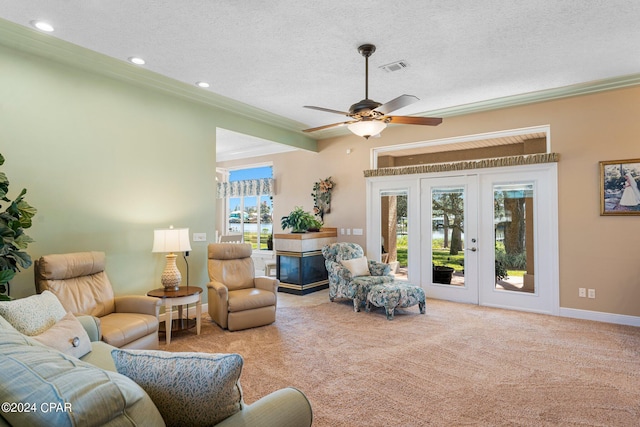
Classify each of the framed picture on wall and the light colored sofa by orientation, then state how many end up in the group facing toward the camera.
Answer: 1

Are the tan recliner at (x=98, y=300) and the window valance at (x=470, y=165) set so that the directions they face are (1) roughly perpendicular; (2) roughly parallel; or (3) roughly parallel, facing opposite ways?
roughly perpendicular

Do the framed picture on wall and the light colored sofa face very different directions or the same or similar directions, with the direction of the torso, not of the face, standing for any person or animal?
very different directions

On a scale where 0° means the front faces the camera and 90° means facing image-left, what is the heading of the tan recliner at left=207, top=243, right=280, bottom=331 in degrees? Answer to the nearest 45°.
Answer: approximately 315°

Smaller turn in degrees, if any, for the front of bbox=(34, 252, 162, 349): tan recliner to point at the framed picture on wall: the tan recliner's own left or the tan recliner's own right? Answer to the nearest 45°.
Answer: approximately 45° to the tan recliner's own left

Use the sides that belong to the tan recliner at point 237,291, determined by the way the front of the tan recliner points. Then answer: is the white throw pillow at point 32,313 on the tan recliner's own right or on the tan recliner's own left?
on the tan recliner's own right

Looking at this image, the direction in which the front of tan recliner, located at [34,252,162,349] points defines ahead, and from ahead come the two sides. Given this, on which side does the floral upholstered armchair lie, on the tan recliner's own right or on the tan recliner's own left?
on the tan recliner's own left

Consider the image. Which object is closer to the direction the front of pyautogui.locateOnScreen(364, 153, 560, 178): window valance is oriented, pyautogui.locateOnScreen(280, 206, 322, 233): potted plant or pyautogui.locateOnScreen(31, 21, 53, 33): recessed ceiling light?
the recessed ceiling light
